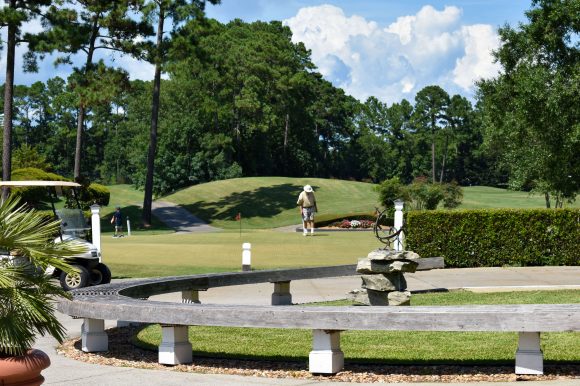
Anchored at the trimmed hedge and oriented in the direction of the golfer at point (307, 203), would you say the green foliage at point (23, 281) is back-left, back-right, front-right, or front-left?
back-left

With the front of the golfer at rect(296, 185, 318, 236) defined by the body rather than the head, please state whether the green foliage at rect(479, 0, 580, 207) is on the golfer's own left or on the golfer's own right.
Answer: on the golfer's own left

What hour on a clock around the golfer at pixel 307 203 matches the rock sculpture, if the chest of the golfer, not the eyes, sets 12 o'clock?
The rock sculpture is roughly at 12 o'clock from the golfer.

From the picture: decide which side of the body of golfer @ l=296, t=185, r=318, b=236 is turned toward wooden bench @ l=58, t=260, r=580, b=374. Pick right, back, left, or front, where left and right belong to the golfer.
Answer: front

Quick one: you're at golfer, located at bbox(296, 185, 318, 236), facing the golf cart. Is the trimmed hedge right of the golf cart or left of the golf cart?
left

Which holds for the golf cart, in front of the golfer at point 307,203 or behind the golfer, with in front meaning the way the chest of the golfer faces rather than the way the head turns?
in front

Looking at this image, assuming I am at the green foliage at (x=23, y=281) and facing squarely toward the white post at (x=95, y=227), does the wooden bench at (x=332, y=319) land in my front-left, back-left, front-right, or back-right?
front-right

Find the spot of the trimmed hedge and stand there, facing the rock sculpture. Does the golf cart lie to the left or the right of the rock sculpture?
right

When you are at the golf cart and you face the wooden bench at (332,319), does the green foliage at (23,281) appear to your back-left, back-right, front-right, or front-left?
front-right

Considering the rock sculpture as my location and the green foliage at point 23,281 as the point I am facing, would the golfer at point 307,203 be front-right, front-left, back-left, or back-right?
back-right

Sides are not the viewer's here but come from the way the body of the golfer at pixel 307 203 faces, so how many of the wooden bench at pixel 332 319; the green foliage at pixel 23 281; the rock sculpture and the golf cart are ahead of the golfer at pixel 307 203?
4

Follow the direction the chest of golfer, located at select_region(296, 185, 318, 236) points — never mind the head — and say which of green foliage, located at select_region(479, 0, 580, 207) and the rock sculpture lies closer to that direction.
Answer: the rock sculpture
